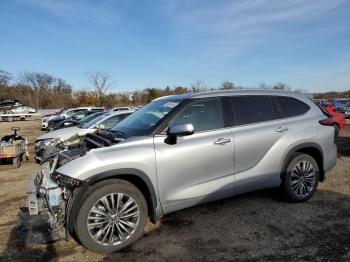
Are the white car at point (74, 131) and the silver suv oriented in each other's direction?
no

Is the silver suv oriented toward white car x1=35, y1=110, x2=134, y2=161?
no

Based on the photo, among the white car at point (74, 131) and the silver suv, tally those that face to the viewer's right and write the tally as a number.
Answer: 0

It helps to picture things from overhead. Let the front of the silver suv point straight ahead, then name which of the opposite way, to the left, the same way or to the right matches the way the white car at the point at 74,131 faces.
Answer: the same way

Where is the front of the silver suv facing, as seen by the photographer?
facing the viewer and to the left of the viewer

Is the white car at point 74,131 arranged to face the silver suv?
no
